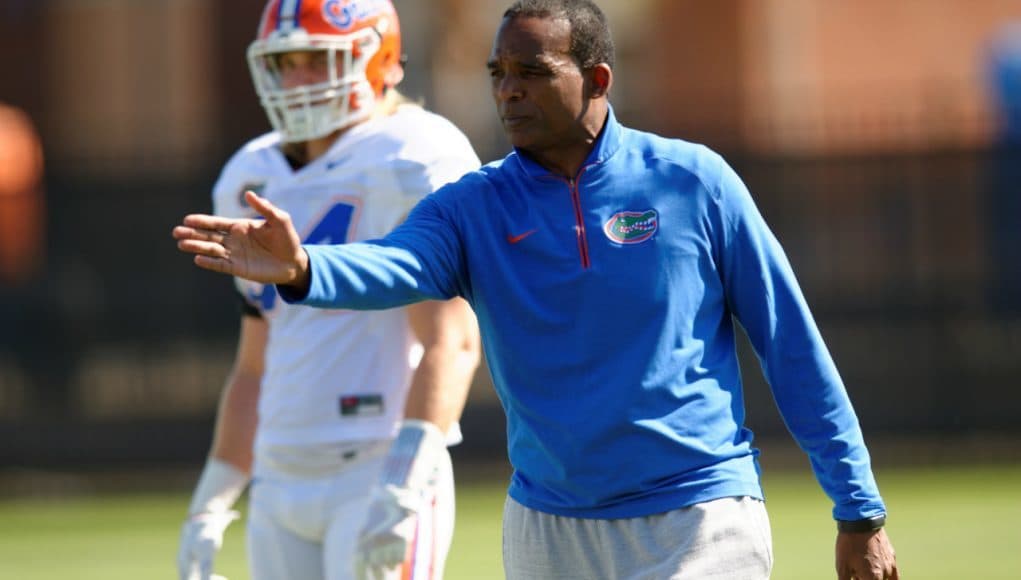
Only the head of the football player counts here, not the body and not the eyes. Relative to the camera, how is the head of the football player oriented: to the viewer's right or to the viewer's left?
to the viewer's left

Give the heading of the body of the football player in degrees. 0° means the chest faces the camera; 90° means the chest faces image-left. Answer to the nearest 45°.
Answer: approximately 45°

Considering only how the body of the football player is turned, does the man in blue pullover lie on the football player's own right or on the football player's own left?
on the football player's own left
